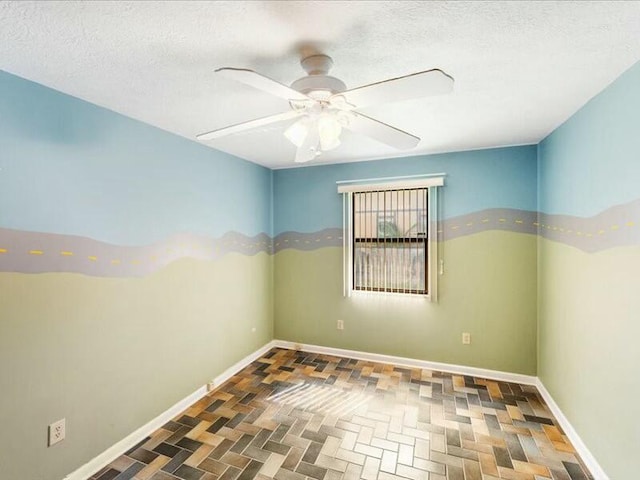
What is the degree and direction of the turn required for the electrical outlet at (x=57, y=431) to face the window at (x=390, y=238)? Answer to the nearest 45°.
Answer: approximately 45° to its left

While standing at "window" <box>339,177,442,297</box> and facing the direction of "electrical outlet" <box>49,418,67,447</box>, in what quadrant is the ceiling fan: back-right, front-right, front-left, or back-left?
front-left

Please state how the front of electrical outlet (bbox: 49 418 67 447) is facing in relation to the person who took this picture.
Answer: facing the viewer and to the right of the viewer

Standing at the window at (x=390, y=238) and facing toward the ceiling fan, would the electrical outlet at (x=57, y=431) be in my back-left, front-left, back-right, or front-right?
front-right
